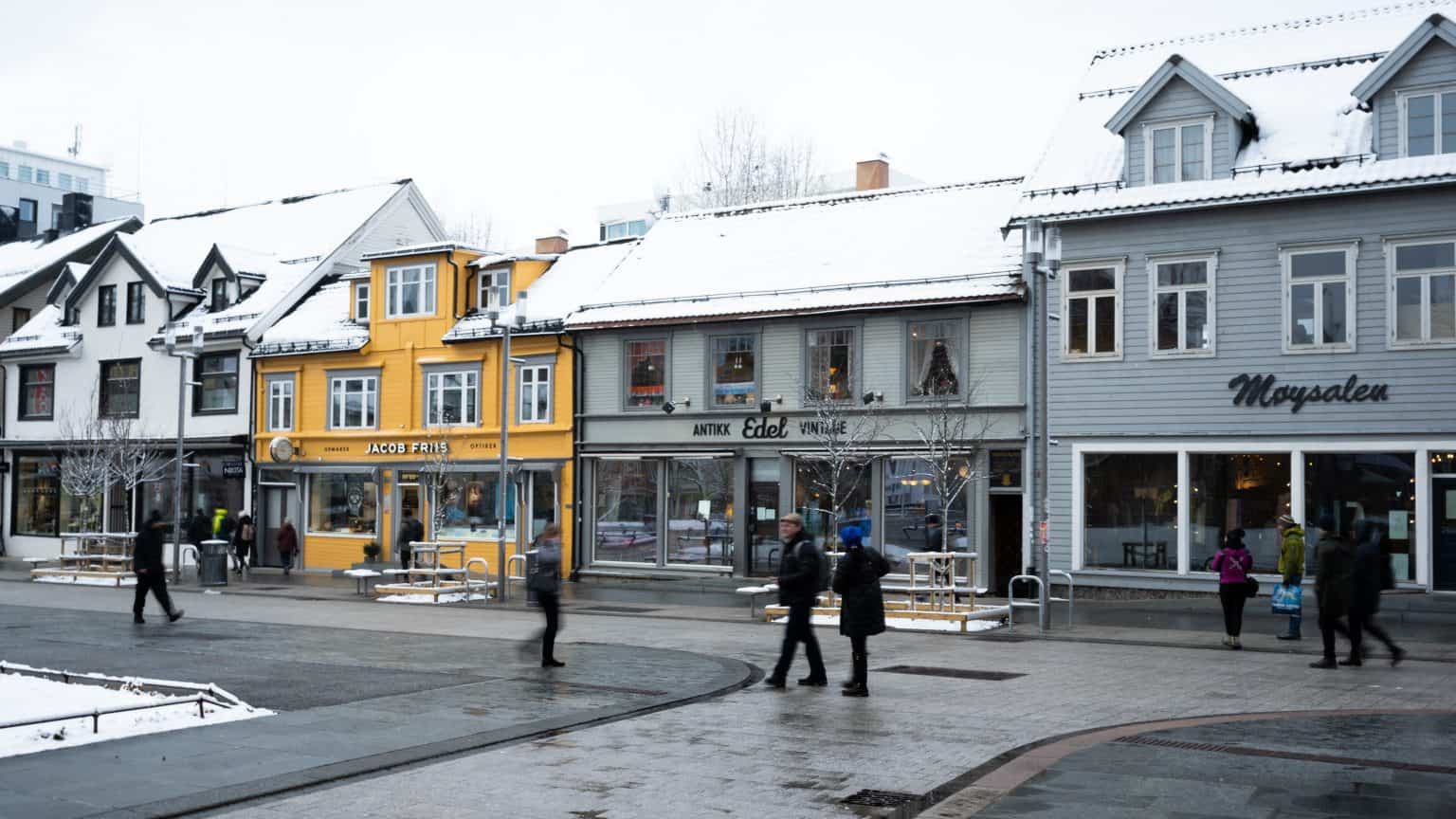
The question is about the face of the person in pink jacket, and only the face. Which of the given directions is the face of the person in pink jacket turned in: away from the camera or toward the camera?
away from the camera

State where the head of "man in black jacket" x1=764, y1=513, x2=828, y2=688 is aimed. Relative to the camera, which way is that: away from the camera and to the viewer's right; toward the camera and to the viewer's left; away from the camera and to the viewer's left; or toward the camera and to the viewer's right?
toward the camera and to the viewer's left

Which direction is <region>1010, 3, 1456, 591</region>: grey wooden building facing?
toward the camera

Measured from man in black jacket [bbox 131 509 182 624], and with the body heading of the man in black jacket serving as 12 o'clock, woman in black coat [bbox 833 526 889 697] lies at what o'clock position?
The woman in black coat is roughly at 2 o'clock from the man in black jacket.

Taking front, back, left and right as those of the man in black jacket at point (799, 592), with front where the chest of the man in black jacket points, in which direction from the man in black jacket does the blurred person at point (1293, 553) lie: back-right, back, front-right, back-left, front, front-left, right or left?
back-right
